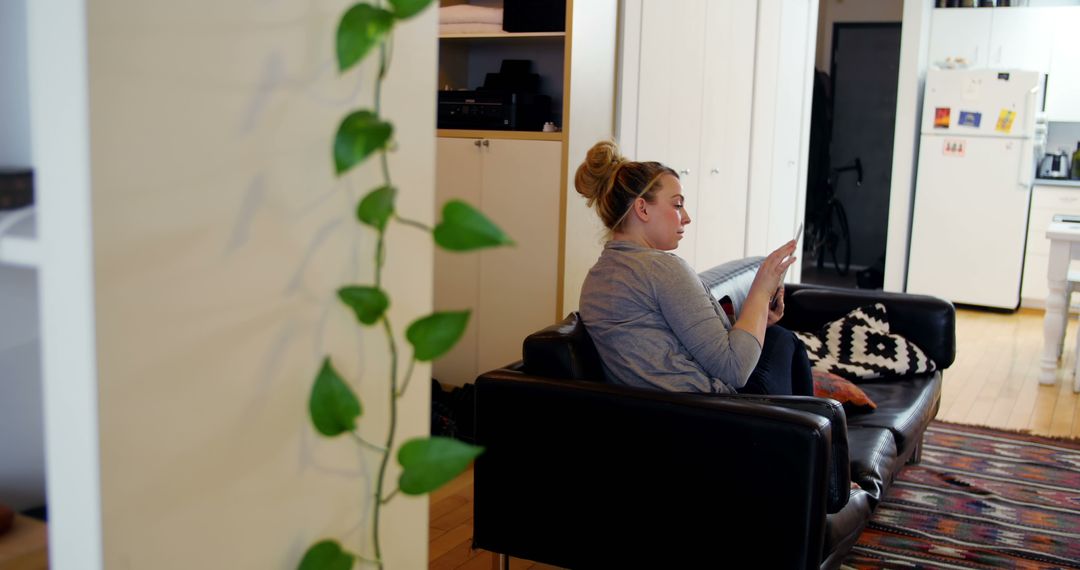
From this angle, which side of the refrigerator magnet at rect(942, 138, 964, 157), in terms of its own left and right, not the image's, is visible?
front

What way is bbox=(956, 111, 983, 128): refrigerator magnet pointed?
toward the camera

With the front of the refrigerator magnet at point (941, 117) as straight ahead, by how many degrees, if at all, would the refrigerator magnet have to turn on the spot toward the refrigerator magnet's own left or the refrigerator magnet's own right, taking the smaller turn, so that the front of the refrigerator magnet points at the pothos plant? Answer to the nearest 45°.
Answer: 0° — it already faces it

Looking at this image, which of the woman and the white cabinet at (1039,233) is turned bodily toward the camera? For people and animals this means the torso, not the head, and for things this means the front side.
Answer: the white cabinet

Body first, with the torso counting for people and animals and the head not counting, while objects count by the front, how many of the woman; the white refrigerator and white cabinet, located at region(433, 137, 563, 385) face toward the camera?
2

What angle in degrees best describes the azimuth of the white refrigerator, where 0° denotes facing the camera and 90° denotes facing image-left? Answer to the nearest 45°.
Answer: approximately 0°

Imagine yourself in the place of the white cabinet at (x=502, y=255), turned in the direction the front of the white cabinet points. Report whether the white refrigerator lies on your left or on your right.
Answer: on your left

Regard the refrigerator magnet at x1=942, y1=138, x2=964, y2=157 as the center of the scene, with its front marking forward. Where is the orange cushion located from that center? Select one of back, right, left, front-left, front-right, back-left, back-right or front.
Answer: front

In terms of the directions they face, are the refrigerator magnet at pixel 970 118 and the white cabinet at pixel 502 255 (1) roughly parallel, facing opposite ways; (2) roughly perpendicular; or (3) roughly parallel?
roughly parallel

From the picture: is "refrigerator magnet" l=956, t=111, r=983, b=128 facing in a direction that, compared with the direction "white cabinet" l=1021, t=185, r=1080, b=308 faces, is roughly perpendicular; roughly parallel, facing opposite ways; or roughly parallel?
roughly parallel

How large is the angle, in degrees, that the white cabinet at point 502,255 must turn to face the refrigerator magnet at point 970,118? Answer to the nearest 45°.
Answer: approximately 135° to its left

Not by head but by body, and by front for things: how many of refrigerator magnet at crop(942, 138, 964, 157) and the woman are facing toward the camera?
1

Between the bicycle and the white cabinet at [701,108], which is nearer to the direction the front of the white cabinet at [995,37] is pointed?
the white cabinet

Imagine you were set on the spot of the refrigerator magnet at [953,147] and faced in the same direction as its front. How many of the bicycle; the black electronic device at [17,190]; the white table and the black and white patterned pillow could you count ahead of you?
3

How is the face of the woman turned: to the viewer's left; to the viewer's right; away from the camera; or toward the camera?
to the viewer's right

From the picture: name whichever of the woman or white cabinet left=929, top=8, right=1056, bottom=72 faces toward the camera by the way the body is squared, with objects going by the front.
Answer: the white cabinet
